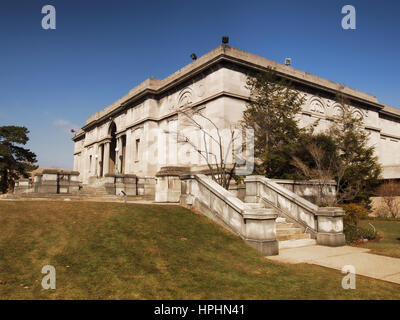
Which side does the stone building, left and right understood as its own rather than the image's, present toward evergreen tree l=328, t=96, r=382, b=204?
left

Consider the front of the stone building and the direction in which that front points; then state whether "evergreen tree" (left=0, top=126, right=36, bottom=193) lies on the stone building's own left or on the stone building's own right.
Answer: on the stone building's own right

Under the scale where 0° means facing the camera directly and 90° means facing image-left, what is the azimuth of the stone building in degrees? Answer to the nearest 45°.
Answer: approximately 45°
